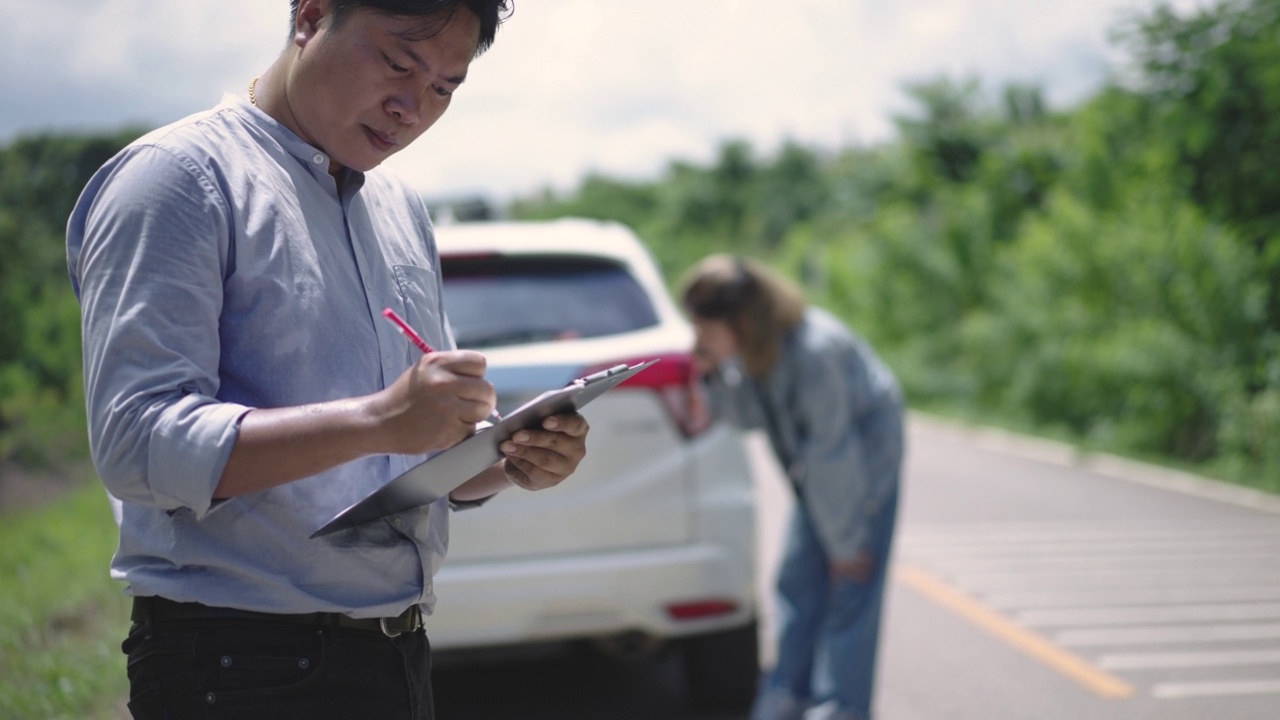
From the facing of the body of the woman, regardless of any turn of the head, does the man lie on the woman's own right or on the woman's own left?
on the woman's own left

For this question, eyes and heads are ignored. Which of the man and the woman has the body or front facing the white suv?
the woman

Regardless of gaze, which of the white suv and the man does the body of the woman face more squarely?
the white suv

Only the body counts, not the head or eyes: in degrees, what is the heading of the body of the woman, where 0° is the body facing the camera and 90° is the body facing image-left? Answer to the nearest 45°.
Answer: approximately 90°

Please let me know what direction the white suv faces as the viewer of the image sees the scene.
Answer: facing away from the viewer

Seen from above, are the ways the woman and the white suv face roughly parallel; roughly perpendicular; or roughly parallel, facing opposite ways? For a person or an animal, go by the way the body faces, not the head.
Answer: roughly perpendicular

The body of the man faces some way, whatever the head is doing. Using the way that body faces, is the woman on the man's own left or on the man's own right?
on the man's own left

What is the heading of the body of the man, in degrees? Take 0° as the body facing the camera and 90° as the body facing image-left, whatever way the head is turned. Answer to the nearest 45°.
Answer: approximately 315°

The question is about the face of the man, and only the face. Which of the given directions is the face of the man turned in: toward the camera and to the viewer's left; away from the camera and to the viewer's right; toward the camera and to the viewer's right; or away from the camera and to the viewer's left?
toward the camera and to the viewer's right

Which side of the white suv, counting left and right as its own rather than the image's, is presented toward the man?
back

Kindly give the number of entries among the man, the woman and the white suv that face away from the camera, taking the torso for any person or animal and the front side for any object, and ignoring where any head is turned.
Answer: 1

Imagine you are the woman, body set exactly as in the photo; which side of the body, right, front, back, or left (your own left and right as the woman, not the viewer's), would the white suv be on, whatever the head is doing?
front

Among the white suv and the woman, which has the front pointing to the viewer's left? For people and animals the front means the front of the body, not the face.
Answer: the woman

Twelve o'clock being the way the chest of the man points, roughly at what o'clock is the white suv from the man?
The white suv is roughly at 8 o'clock from the man.
